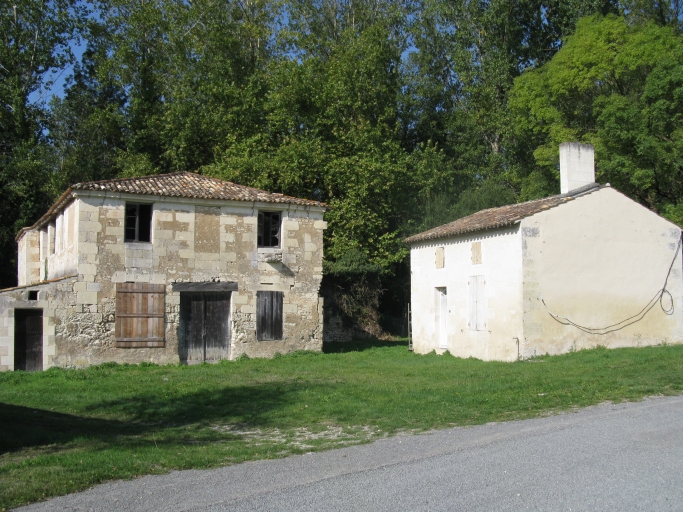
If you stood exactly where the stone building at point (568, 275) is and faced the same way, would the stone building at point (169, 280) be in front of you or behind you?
in front

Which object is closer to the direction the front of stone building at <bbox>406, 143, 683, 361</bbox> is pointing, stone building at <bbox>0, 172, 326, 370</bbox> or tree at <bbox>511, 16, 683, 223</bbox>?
the stone building

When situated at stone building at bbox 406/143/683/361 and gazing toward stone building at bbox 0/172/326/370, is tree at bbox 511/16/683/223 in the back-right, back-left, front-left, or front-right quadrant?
back-right

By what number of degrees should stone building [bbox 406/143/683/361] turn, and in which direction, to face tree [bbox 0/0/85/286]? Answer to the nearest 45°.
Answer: approximately 45° to its right

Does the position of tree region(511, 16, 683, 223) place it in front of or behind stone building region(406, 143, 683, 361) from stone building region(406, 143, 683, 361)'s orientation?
behind

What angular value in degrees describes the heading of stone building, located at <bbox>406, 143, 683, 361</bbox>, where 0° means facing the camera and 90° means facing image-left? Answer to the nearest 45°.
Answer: approximately 45°
